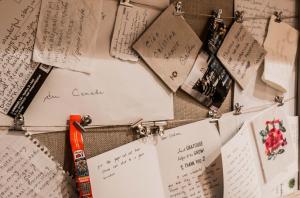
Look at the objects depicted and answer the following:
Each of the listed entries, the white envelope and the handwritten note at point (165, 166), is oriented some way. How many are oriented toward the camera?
2

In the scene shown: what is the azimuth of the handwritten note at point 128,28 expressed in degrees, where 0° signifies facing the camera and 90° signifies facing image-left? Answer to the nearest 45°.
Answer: approximately 0°

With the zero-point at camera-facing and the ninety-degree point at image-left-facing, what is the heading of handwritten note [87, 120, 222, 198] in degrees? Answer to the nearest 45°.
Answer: approximately 0°
